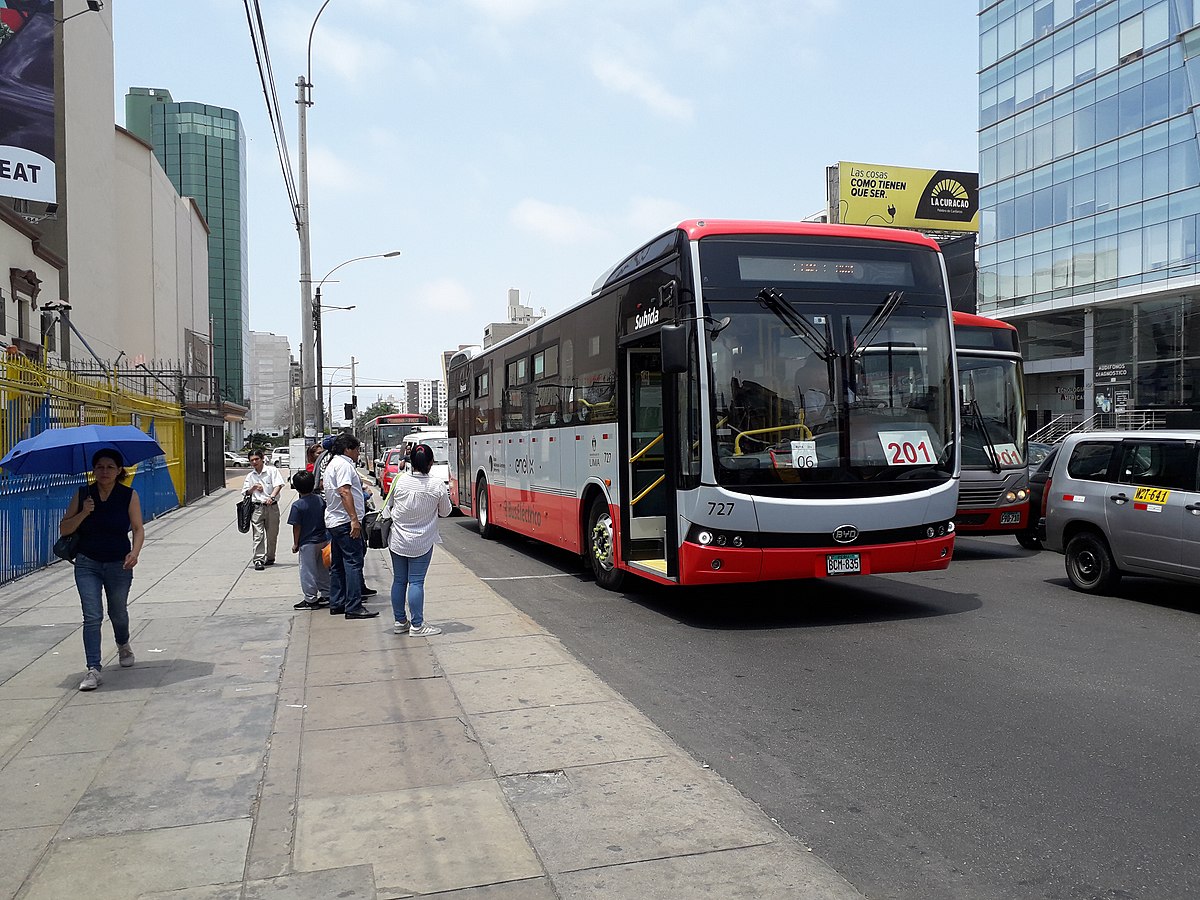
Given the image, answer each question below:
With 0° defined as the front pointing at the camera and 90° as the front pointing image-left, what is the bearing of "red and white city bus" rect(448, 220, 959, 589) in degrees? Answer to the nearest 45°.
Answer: approximately 315°

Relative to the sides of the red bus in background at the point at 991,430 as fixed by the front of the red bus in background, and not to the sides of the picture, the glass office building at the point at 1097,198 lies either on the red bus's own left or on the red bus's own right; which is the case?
on the red bus's own left

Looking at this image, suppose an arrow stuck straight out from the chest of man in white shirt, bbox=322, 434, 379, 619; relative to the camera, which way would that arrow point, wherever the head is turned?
to the viewer's right

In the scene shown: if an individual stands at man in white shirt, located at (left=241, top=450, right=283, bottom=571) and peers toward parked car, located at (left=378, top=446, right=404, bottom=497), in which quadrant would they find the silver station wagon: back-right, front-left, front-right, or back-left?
back-right

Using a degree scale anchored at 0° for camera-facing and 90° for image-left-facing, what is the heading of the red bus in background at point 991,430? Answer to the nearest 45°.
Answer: approximately 315°

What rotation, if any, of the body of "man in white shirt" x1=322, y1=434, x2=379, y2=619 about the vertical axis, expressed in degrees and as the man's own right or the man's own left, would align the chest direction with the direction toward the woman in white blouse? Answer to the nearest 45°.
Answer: approximately 45° to the man's own right

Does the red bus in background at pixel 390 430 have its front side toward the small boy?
yes

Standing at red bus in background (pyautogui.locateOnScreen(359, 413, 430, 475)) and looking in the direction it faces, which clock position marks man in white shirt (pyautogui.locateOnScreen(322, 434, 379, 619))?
The man in white shirt is roughly at 12 o'clock from the red bus in background.
